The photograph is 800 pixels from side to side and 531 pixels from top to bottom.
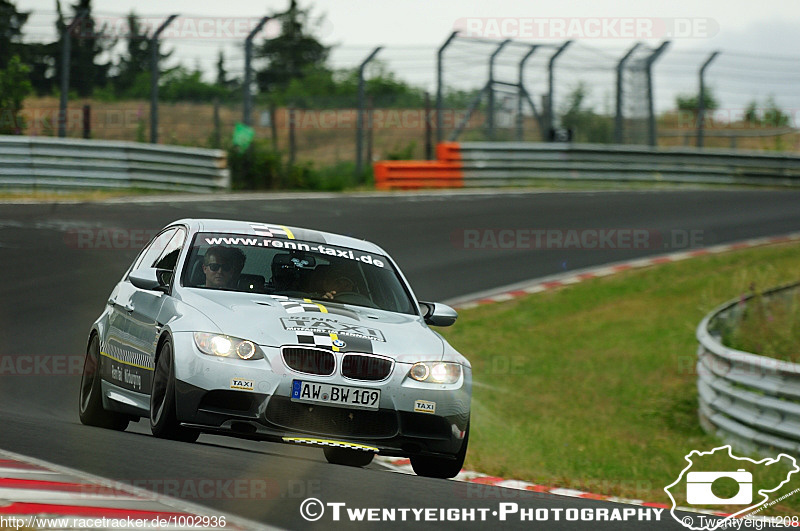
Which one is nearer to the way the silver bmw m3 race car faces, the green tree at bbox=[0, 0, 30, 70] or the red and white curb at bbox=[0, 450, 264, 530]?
the red and white curb

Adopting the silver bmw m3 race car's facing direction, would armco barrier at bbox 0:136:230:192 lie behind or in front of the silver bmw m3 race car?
behind

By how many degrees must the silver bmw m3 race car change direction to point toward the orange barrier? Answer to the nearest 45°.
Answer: approximately 135° to its left

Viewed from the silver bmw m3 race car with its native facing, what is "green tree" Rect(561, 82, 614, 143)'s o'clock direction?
The green tree is roughly at 8 o'clock from the silver bmw m3 race car.

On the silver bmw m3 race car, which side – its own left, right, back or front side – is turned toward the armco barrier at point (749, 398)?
left

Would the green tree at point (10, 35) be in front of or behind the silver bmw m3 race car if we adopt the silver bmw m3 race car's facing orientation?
behind

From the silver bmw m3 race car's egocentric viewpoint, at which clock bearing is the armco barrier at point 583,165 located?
The armco barrier is roughly at 8 o'clock from the silver bmw m3 race car.

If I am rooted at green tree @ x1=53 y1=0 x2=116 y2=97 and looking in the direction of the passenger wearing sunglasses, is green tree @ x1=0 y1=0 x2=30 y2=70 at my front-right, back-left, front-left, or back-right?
back-right

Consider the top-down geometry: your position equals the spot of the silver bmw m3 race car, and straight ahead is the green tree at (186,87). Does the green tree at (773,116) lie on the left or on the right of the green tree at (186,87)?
right

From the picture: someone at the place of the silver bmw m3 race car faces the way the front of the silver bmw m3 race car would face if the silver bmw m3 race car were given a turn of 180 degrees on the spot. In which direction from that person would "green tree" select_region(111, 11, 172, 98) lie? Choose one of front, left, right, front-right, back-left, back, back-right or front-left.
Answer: front-right

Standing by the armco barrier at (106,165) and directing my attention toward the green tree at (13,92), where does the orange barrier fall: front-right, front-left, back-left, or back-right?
back-right

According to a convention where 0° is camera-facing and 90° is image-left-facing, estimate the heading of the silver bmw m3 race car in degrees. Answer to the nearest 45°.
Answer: approximately 315°

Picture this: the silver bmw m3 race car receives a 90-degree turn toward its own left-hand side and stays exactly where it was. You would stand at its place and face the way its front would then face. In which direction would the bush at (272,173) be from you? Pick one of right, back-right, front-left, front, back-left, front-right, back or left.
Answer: front-left
